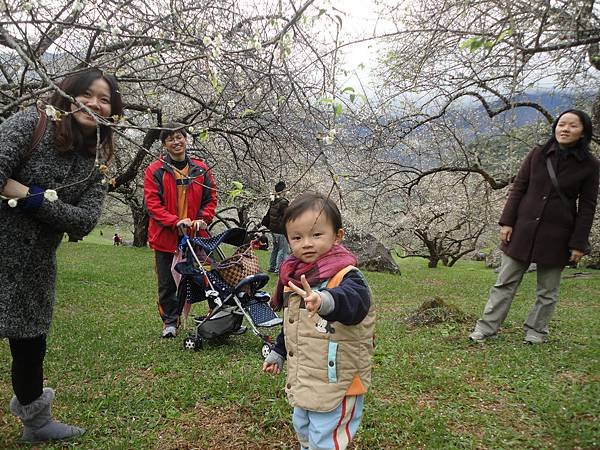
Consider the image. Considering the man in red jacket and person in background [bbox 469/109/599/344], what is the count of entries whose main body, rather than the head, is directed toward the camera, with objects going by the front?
2

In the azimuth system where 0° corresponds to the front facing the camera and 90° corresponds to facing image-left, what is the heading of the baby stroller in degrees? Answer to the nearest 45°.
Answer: approximately 315°

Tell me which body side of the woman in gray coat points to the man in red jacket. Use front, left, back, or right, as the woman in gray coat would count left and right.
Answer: left

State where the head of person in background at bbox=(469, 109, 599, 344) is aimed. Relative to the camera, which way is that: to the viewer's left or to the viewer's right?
to the viewer's left

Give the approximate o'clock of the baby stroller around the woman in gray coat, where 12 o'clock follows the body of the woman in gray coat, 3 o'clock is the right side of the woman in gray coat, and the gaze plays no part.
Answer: The baby stroller is roughly at 9 o'clock from the woman in gray coat.

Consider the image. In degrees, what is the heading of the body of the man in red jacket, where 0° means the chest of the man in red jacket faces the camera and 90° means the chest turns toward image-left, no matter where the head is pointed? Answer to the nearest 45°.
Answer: approximately 0°

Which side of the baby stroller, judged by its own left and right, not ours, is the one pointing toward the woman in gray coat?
right
